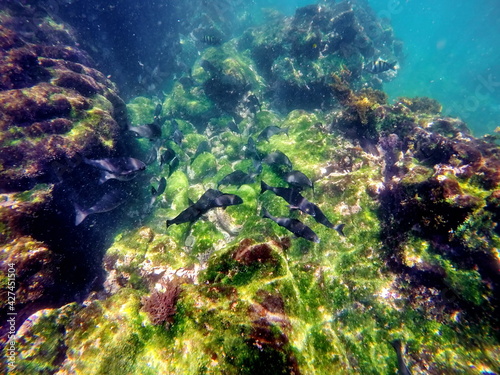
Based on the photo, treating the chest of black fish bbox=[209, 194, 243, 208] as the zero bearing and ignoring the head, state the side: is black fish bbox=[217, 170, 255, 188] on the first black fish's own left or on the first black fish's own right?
on the first black fish's own left

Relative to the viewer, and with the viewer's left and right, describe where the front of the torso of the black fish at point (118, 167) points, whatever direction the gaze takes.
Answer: facing to the right of the viewer

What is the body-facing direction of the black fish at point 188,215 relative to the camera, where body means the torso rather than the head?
to the viewer's right

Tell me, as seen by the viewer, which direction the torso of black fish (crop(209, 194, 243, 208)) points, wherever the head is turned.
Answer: to the viewer's right

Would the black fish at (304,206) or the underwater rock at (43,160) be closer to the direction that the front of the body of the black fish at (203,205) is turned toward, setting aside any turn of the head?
the black fish

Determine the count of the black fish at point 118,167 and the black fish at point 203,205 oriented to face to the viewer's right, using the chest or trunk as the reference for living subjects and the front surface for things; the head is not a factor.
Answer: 2

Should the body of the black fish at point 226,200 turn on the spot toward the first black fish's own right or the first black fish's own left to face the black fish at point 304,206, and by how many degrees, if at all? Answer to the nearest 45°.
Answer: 0° — it already faces it

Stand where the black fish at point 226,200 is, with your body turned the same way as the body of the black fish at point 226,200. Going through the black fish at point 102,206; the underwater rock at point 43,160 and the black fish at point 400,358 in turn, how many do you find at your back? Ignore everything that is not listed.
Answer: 2

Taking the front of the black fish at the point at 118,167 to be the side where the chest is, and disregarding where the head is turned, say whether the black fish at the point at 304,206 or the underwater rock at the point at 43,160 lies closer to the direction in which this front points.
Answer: the black fish
